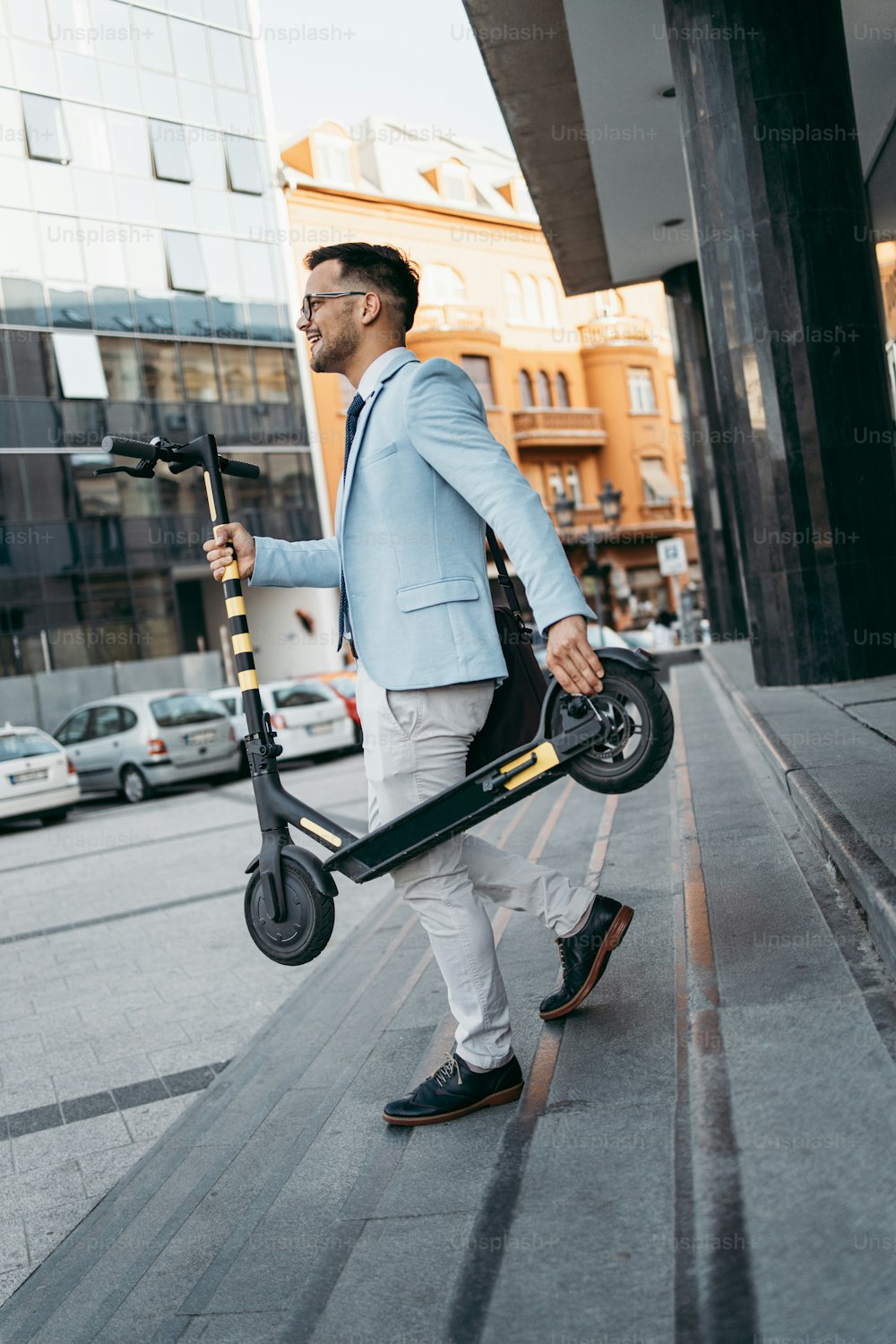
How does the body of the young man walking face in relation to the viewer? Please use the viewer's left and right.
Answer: facing to the left of the viewer

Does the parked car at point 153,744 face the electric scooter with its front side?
no

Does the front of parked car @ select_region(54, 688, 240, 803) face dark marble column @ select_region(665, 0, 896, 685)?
no

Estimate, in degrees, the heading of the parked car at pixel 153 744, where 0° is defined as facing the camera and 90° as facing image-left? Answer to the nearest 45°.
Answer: approximately 135°

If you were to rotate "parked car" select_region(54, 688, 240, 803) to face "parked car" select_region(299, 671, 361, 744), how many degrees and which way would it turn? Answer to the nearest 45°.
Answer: approximately 90° to its right

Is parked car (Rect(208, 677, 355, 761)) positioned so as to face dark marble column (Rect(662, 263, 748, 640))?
no

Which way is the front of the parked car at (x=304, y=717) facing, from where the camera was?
facing away from the viewer and to the left of the viewer

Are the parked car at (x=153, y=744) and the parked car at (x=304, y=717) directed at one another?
no

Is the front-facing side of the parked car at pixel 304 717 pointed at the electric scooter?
no

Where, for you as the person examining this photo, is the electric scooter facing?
facing away from the viewer and to the left of the viewer

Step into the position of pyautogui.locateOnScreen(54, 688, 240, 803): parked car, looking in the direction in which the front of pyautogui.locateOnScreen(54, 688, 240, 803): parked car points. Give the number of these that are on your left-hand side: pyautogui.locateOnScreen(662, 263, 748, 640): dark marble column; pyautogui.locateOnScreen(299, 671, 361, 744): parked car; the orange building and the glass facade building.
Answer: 0

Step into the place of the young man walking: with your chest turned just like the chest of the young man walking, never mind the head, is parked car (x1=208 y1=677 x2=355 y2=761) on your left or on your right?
on your right

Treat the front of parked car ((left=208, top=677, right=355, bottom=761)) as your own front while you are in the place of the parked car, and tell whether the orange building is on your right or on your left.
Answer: on your right

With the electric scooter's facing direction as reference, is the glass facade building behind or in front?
in front

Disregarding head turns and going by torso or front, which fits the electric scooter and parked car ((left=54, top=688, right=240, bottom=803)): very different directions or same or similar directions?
same or similar directions

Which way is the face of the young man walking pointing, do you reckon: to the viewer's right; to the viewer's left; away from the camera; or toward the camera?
to the viewer's left

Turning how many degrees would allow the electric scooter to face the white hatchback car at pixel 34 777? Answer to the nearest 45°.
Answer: approximately 45° to its right

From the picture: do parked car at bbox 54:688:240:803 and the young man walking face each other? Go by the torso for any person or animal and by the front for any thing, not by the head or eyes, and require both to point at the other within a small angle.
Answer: no
